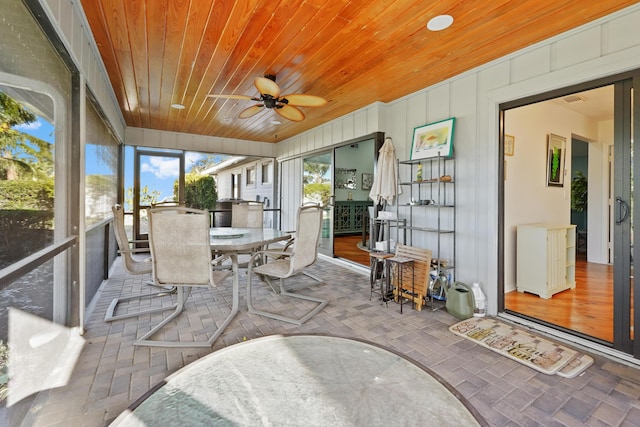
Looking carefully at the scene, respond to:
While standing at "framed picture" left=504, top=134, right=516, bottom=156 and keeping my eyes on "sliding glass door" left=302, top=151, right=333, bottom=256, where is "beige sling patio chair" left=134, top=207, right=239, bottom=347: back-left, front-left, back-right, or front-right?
front-left

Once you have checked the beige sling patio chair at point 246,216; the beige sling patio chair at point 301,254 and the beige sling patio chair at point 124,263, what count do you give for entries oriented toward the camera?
1

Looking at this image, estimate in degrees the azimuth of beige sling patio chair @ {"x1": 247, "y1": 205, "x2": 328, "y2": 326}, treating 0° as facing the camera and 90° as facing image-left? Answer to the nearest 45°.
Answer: approximately 135°

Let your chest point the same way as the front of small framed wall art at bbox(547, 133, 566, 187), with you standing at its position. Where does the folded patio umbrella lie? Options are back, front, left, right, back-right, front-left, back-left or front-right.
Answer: right

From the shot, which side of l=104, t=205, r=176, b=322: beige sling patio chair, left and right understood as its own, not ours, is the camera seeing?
right

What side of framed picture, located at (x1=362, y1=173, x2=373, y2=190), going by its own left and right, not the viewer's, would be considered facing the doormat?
front

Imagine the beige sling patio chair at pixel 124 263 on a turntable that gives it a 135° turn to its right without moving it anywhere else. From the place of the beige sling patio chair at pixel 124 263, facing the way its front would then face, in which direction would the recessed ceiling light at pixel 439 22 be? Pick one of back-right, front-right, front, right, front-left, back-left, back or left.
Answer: left

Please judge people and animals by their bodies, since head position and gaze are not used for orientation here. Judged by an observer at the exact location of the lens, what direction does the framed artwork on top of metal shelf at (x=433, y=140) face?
facing the viewer and to the left of the viewer

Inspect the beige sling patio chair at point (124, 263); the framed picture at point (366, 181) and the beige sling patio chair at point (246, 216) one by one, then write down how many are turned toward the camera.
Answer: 2

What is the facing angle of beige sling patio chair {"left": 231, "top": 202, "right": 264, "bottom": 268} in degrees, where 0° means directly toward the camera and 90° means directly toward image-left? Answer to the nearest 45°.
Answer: approximately 0°

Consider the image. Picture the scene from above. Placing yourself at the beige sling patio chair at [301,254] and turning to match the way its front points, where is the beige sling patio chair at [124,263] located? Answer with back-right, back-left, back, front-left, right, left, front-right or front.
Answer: front-left

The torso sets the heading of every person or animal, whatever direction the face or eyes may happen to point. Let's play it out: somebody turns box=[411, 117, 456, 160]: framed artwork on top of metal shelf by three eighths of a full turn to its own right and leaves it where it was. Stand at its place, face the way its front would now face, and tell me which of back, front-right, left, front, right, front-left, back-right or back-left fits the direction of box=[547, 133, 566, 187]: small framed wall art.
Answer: front-right

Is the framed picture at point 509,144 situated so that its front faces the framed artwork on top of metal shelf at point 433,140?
no

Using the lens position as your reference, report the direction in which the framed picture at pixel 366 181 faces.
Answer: facing the viewer

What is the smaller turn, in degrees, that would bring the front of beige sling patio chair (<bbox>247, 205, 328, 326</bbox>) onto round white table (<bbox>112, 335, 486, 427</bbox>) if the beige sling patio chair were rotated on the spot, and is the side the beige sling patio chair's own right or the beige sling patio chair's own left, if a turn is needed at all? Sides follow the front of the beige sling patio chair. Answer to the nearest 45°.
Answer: approximately 135° to the beige sling patio chair's own left

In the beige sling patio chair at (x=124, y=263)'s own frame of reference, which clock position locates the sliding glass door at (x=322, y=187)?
The sliding glass door is roughly at 11 o'clock from the beige sling patio chair.

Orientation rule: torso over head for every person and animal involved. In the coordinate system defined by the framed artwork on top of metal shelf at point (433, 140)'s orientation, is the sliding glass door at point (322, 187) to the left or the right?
on its right

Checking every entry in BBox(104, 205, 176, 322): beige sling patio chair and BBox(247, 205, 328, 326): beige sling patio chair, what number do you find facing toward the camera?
0

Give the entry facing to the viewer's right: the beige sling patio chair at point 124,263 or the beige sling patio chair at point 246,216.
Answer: the beige sling patio chair at point 124,263

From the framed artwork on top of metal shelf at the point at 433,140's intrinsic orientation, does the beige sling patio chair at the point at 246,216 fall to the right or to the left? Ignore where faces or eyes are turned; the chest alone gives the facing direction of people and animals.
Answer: on its right

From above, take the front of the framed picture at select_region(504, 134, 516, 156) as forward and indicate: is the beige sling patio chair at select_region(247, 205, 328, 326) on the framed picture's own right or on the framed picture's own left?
on the framed picture's own right

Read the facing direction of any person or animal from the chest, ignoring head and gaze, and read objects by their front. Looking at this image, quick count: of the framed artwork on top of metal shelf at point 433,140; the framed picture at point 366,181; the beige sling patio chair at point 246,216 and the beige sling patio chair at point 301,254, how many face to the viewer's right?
0
